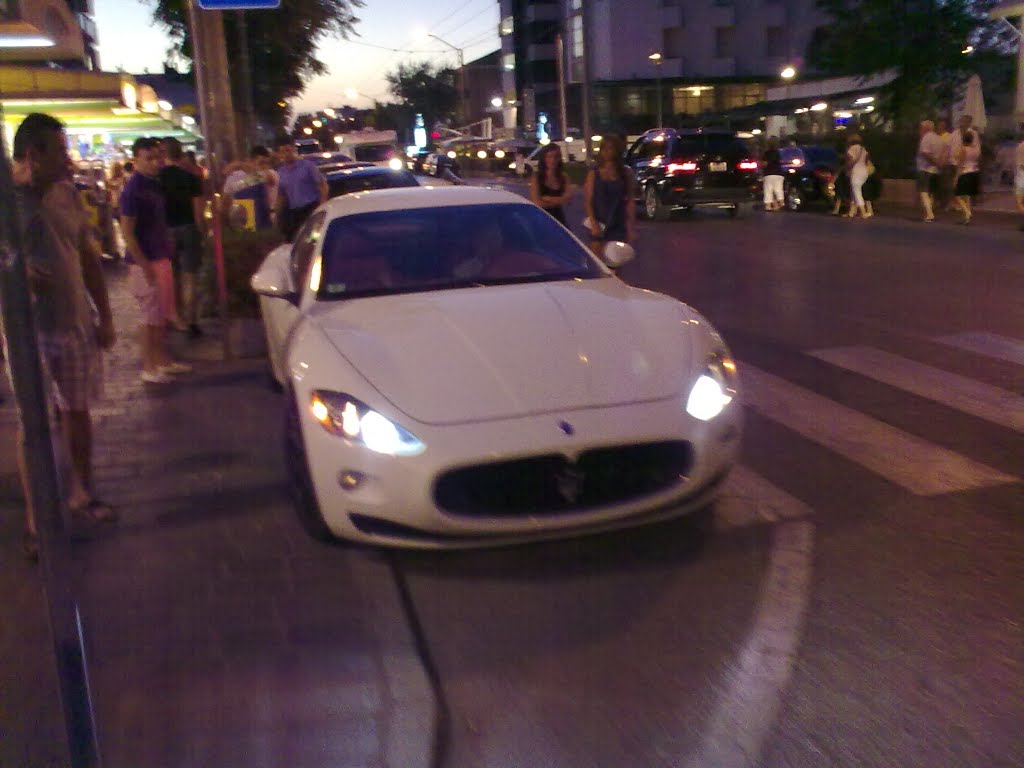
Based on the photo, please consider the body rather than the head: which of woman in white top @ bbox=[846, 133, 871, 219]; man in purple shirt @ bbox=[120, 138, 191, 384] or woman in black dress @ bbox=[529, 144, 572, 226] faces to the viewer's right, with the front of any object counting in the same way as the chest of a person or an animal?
the man in purple shirt

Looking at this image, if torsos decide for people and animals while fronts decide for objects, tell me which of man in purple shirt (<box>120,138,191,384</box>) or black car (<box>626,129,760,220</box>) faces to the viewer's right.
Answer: the man in purple shirt

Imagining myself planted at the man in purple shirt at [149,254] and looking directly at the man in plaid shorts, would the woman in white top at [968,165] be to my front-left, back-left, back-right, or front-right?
back-left

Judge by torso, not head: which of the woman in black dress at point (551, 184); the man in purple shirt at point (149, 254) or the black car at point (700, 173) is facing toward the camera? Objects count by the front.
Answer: the woman in black dress

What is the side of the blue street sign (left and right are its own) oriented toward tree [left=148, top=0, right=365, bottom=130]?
back

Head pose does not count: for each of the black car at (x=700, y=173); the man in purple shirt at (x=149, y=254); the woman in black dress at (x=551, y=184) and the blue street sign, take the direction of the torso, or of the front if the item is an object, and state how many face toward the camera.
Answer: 2

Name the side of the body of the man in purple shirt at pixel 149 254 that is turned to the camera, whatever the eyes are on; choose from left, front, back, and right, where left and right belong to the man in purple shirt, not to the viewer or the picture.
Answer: right

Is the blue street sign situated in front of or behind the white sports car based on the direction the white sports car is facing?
behind

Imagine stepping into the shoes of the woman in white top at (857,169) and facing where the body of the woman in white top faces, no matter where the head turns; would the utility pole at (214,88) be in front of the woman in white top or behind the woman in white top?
in front

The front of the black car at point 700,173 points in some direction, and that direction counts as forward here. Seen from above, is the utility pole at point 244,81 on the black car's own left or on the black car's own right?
on the black car's own left

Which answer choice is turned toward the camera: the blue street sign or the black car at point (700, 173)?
the blue street sign

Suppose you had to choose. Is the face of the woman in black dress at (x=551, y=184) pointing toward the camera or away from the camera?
toward the camera

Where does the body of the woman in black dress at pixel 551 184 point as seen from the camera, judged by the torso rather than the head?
toward the camera

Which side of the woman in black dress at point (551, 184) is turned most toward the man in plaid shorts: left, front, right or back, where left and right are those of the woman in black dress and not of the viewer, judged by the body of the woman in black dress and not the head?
front

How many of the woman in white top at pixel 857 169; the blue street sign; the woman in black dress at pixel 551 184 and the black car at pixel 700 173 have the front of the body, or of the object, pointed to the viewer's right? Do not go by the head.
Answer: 0
